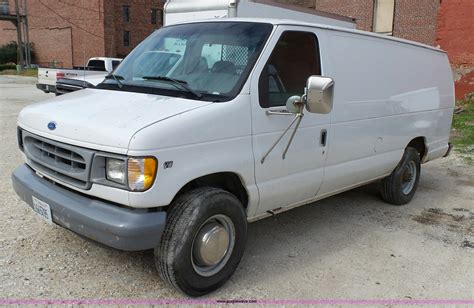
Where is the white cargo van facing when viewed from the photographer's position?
facing the viewer and to the left of the viewer

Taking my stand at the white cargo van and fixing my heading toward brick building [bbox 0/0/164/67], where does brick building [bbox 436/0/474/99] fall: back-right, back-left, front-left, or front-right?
front-right

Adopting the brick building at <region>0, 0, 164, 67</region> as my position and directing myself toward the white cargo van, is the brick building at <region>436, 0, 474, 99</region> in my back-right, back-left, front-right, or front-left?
front-left

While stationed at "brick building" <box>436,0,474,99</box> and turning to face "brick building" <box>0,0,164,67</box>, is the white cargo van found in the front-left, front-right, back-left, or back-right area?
back-left

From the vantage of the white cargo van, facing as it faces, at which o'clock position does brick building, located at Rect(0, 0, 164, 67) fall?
The brick building is roughly at 4 o'clock from the white cargo van.

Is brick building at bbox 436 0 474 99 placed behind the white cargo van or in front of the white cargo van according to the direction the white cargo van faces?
behind
